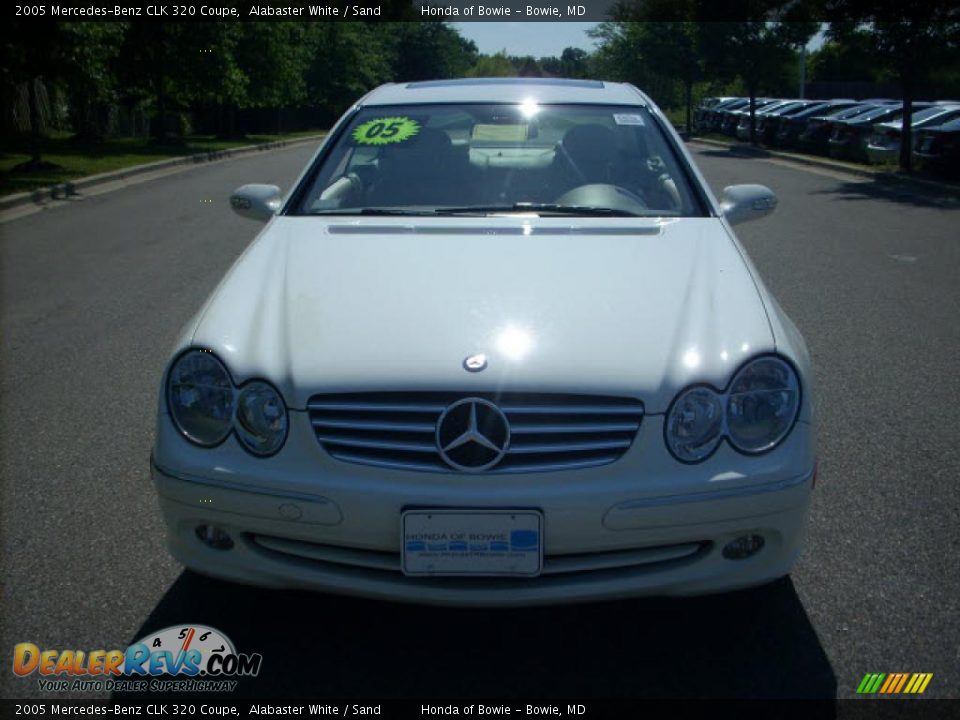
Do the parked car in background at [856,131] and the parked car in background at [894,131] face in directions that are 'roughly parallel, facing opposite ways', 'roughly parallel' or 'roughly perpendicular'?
roughly parallel

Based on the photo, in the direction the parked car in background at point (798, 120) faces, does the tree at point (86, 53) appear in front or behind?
in front

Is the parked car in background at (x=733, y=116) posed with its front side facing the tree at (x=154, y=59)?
yes

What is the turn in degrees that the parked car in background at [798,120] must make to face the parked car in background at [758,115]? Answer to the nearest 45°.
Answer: approximately 135° to its right

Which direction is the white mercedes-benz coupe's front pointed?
toward the camera

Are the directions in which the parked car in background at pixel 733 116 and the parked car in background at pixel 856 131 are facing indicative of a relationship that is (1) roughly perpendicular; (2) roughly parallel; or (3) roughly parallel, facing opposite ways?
roughly parallel

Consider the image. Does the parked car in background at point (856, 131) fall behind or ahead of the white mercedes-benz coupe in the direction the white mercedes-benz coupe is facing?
behind

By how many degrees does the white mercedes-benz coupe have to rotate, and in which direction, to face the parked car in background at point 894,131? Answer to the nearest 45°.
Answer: approximately 135° to its left

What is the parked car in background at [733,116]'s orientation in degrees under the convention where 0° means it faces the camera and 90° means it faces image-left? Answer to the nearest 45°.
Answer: approximately 45°

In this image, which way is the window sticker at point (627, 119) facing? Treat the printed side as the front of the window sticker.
toward the camera

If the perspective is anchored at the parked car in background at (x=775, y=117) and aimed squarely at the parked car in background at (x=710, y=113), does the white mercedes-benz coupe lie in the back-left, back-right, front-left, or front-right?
back-left

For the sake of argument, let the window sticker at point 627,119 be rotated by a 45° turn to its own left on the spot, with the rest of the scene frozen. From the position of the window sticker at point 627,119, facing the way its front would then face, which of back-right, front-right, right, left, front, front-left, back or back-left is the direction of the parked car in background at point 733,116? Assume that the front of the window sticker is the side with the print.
back-left
